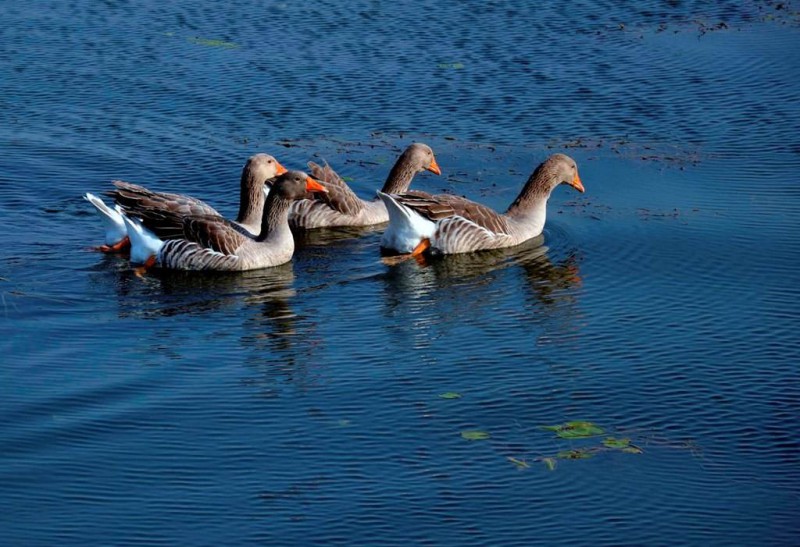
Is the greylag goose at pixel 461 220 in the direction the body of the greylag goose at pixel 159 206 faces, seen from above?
yes

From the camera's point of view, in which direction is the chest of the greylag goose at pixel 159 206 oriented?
to the viewer's right

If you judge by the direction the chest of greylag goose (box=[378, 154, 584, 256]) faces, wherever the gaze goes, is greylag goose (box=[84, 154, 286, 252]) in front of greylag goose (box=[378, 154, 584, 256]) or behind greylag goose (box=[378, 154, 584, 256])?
behind

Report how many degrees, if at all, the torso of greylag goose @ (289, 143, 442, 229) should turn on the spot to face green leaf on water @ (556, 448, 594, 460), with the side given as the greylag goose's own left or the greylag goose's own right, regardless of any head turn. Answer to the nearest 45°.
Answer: approximately 90° to the greylag goose's own right

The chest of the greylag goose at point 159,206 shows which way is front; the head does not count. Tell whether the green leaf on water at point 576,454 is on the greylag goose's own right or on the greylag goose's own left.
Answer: on the greylag goose's own right

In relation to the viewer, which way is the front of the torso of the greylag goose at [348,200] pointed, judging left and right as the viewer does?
facing to the right of the viewer

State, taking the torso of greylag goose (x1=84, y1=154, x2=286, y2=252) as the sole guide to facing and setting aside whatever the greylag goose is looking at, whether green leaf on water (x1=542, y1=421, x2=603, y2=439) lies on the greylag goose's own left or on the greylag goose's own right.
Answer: on the greylag goose's own right

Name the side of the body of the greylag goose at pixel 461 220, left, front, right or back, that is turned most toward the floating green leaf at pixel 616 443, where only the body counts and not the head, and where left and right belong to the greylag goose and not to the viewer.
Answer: right

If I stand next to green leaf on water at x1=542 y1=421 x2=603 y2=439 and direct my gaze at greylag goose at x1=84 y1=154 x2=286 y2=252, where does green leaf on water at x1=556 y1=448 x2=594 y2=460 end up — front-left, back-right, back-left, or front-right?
back-left

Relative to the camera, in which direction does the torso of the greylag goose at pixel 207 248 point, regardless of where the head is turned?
to the viewer's right

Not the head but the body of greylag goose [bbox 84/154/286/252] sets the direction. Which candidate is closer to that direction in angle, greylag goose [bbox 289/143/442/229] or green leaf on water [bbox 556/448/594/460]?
the greylag goose

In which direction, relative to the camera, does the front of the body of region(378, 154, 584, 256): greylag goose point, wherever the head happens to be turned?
to the viewer's right
